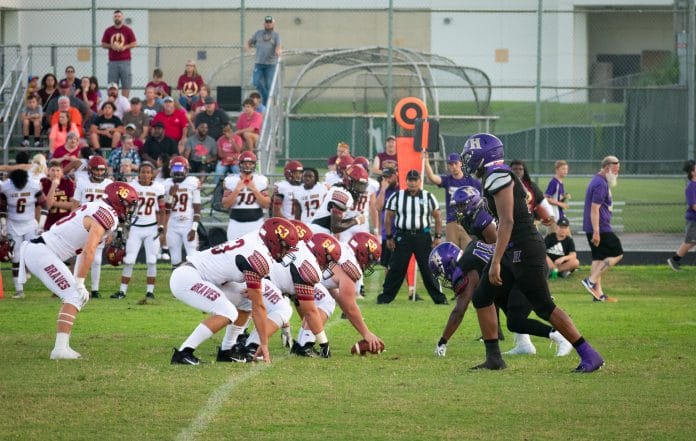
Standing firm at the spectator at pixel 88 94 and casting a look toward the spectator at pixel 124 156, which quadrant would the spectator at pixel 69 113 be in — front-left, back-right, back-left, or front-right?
front-right

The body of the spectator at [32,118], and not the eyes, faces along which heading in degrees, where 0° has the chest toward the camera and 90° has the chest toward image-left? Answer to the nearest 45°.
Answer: approximately 0°

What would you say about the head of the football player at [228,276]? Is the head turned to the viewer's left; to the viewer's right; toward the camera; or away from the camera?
to the viewer's right

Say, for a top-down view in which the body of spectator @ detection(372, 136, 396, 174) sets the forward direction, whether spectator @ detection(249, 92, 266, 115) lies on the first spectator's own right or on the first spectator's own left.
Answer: on the first spectator's own right

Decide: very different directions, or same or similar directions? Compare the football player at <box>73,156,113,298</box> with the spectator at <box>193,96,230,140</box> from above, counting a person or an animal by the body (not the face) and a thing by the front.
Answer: same or similar directions

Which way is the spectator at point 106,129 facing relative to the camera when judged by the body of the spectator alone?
toward the camera

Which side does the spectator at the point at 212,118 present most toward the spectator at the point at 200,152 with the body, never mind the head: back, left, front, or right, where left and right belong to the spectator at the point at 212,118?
front

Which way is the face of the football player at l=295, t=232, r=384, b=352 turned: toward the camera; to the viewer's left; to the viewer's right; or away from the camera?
to the viewer's right

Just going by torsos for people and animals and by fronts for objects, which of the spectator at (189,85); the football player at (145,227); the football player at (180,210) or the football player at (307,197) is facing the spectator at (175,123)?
the spectator at (189,85)

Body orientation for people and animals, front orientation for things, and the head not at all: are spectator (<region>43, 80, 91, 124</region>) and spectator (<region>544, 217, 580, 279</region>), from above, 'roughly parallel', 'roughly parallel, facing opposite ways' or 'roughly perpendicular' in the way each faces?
roughly parallel

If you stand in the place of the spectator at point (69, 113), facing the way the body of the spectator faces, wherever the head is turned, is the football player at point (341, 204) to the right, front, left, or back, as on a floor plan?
front

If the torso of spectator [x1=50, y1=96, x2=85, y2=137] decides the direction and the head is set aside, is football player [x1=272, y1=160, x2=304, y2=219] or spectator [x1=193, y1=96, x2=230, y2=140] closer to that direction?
the football player

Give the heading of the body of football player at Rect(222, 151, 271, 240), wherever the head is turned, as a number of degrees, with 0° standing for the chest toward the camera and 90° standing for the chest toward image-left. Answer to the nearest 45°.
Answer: approximately 0°

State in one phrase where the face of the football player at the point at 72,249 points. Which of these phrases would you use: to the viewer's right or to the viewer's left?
to the viewer's right
